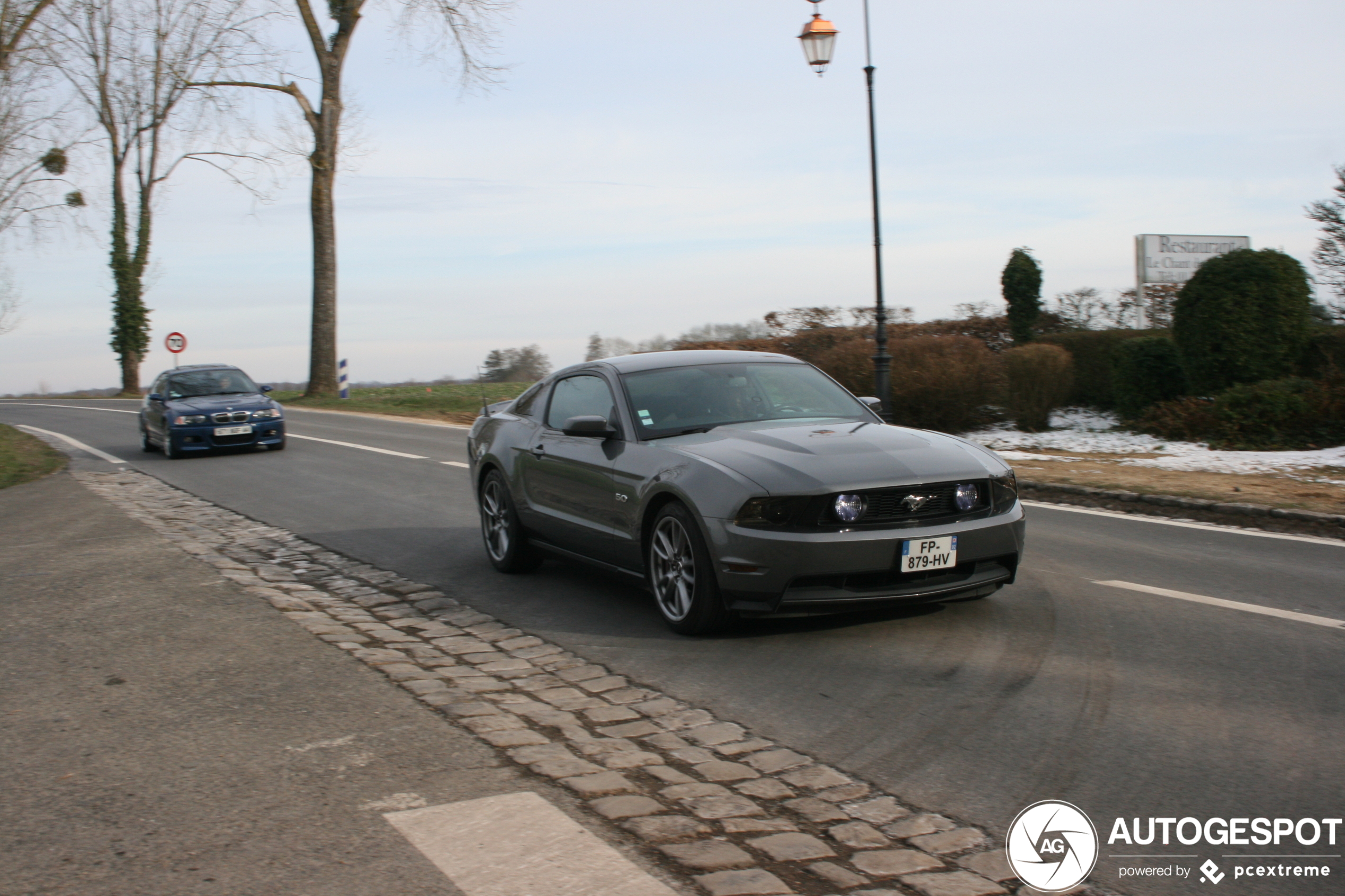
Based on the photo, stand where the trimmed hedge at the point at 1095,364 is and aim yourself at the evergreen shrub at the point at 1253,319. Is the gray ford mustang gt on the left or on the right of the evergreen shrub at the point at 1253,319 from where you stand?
right

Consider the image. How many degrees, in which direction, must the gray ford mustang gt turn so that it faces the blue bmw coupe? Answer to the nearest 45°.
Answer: approximately 180°

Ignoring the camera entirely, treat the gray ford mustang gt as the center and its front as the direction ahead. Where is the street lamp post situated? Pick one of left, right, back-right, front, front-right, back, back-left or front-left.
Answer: back-left

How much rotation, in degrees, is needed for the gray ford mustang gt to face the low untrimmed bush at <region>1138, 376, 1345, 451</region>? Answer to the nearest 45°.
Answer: approximately 90° to its left

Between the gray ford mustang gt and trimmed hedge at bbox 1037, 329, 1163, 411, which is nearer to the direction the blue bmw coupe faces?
the gray ford mustang gt

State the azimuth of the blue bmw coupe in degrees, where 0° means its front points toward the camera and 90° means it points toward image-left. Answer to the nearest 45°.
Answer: approximately 0°

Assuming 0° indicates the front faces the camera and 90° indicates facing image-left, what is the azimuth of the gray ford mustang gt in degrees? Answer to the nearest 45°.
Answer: approximately 315°

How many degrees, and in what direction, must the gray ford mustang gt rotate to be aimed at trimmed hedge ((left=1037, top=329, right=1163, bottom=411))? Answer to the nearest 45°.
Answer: approximately 135° to its left

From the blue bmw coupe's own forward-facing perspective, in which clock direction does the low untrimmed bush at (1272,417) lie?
The low untrimmed bush is roughly at 10 o'clock from the blue bmw coupe.

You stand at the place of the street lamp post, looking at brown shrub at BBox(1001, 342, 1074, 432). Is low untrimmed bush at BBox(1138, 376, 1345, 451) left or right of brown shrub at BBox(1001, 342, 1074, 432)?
right

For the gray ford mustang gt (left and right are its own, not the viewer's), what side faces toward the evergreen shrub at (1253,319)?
left
